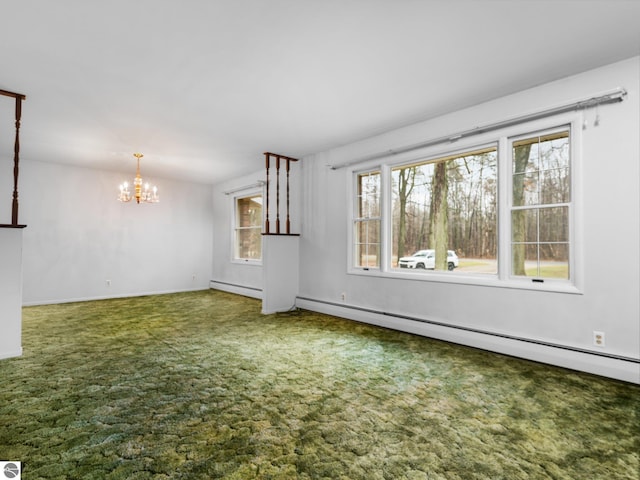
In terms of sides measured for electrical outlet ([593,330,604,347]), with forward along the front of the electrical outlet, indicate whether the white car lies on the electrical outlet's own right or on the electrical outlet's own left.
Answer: on the electrical outlet's own right

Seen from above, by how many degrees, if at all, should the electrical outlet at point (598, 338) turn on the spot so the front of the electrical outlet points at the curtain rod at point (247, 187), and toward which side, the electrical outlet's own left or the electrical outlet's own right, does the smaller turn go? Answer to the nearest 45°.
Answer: approximately 90° to the electrical outlet's own right

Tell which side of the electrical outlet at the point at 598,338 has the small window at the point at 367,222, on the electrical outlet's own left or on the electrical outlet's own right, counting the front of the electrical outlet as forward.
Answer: on the electrical outlet's own right

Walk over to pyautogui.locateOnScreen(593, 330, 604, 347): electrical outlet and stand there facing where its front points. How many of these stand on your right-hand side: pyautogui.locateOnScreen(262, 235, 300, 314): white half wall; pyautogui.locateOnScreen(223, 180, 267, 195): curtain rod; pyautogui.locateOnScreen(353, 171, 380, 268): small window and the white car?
4

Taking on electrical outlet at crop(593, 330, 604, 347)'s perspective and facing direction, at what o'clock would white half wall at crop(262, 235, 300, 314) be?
The white half wall is roughly at 3 o'clock from the electrical outlet.
